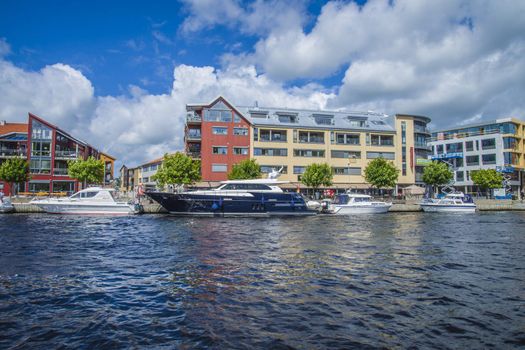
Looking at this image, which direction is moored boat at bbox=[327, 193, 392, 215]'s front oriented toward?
to the viewer's right

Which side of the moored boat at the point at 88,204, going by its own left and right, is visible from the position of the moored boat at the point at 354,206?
back

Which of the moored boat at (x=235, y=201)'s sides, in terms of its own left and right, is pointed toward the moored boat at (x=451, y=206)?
back

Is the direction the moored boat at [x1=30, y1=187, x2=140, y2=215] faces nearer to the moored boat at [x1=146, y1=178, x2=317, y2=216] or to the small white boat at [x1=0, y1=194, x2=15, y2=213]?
the small white boat

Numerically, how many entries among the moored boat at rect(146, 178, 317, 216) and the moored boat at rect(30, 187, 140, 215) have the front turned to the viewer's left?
2

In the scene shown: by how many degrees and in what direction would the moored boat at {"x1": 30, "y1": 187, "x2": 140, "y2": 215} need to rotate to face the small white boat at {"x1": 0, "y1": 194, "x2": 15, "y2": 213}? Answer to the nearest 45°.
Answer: approximately 45° to its right

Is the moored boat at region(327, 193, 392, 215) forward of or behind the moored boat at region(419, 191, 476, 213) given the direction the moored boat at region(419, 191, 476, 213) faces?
forward

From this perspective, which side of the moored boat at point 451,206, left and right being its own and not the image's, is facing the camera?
left

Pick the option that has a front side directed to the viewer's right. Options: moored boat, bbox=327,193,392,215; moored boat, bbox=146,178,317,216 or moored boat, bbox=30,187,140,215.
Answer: moored boat, bbox=327,193,392,215

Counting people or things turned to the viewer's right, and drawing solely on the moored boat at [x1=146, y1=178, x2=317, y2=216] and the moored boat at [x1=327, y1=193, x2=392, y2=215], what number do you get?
1

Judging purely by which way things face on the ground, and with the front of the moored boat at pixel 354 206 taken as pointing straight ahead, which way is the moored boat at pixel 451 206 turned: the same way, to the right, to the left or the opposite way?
the opposite way

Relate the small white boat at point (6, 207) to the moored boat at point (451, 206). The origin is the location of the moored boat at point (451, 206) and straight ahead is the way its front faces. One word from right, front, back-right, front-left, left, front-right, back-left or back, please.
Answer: front-left

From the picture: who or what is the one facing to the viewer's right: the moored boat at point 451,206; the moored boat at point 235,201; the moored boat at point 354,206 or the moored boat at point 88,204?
the moored boat at point 354,206

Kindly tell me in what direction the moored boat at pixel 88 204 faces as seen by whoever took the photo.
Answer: facing to the left of the viewer

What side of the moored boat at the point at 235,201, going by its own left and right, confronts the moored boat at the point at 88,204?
front

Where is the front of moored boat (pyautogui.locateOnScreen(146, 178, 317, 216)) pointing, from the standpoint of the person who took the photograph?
facing to the left of the viewer

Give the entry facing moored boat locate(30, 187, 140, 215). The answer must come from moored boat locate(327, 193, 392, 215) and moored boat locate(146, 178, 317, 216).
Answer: moored boat locate(146, 178, 317, 216)

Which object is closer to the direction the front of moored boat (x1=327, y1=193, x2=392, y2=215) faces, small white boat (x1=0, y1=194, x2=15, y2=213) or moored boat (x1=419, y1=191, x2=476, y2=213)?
the moored boat

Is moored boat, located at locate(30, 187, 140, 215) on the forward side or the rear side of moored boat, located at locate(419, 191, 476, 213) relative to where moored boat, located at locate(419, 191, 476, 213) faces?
on the forward side
